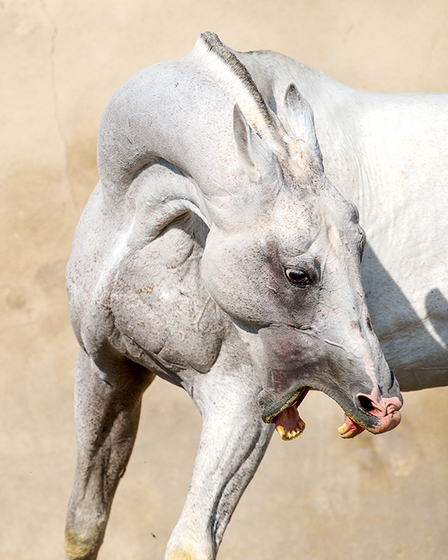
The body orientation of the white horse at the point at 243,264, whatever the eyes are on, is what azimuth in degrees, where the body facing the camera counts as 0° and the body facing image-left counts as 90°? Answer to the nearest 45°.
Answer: approximately 45°
